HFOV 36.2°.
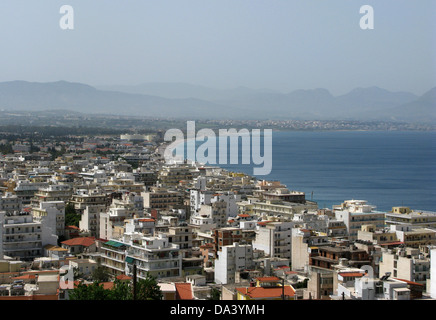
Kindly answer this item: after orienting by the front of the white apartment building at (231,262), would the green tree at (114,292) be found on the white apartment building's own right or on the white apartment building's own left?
on the white apartment building's own right

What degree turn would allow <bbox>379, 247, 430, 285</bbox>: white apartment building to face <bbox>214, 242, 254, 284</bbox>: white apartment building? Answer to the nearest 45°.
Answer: approximately 135° to its right

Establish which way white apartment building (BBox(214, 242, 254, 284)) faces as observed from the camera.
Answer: facing the viewer and to the right of the viewer

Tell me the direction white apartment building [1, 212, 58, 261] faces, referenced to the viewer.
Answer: facing the viewer

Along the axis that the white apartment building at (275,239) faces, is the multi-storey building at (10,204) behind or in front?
behind

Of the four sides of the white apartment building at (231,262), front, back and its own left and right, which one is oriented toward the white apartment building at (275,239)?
left

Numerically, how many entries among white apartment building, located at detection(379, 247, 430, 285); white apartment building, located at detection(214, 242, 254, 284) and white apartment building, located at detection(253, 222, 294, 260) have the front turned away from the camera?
0

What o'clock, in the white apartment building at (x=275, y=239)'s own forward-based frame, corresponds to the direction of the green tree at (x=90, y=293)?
The green tree is roughly at 2 o'clock from the white apartment building.
